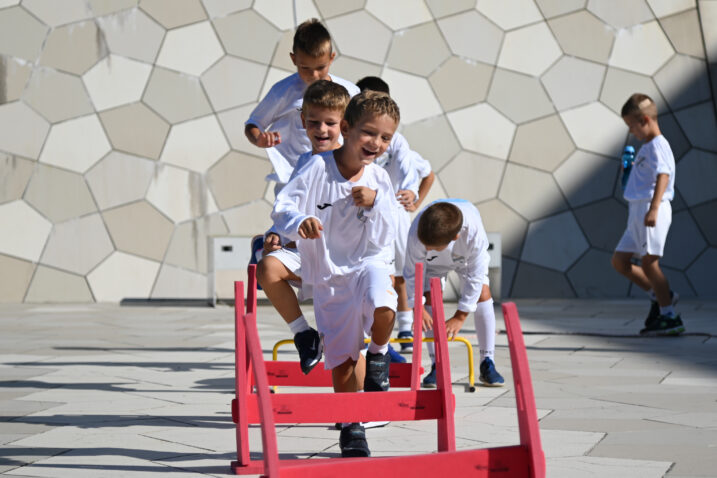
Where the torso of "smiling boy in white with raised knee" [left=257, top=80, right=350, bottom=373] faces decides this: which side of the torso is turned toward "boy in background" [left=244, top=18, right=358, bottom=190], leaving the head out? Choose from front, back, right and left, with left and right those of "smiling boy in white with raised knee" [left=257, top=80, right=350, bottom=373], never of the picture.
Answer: back

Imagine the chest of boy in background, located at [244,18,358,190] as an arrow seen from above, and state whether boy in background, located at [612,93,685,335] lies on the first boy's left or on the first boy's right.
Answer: on the first boy's left

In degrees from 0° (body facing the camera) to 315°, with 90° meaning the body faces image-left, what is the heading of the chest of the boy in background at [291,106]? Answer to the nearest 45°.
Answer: approximately 0°

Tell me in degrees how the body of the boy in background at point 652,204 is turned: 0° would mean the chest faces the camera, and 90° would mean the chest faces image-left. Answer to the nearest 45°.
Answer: approximately 90°

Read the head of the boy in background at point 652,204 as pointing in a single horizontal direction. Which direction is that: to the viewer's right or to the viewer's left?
to the viewer's left
